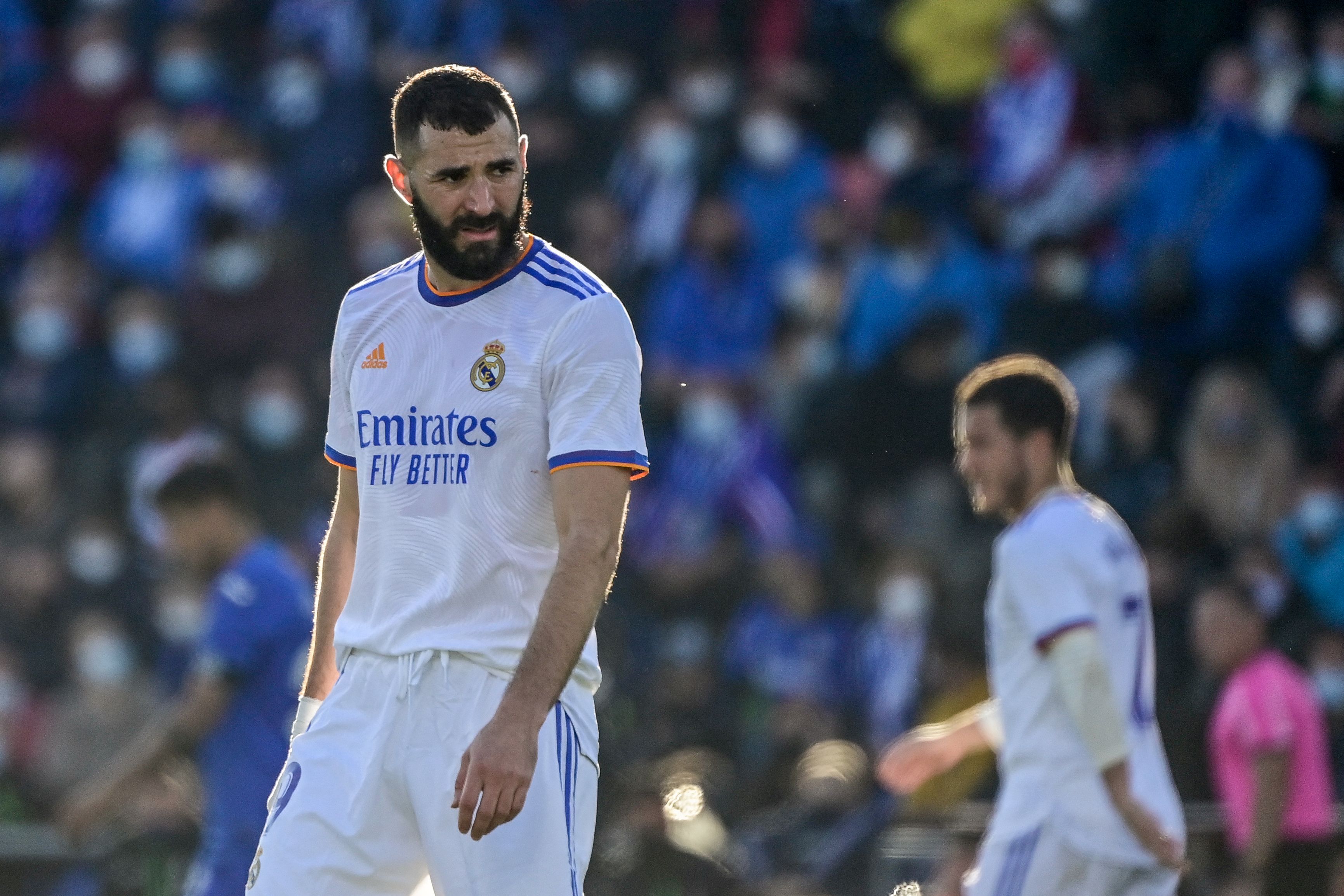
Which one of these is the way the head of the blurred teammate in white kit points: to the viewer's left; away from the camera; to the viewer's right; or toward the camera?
to the viewer's left

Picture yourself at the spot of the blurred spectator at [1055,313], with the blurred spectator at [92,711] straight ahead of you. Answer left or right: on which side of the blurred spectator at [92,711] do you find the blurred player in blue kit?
left

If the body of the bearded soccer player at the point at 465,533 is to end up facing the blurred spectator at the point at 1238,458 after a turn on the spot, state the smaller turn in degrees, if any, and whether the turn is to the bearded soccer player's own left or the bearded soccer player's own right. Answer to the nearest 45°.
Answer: approximately 180°

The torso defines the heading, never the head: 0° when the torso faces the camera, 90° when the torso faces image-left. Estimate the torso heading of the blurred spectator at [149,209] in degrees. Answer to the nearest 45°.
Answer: approximately 0°

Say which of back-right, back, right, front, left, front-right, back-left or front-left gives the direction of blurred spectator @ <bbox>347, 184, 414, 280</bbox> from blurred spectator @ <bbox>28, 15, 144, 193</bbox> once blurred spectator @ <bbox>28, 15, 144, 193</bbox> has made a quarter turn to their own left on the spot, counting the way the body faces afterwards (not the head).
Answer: front-right

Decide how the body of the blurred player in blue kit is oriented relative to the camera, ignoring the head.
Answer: to the viewer's left

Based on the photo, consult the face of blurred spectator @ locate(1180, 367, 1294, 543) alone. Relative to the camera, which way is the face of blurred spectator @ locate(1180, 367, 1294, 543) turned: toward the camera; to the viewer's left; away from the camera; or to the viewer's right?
toward the camera

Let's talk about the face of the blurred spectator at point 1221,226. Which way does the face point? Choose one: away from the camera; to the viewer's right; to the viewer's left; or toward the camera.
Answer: toward the camera

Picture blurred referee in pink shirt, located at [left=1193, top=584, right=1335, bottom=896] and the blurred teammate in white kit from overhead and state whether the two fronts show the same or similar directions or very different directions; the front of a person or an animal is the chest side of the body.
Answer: same or similar directions

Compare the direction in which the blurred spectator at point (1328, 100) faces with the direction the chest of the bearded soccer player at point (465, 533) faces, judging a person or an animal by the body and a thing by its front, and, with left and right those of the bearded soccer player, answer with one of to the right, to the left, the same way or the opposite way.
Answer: the same way

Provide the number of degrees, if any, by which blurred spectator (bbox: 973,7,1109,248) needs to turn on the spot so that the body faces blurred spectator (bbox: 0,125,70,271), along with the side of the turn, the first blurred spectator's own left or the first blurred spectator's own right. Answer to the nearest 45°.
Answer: approximately 90° to the first blurred spectator's own right

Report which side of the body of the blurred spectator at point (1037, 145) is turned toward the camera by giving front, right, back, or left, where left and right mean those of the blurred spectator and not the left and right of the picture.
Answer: front

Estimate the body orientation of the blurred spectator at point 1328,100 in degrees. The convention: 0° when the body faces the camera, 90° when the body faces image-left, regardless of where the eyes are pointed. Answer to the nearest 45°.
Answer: approximately 0°

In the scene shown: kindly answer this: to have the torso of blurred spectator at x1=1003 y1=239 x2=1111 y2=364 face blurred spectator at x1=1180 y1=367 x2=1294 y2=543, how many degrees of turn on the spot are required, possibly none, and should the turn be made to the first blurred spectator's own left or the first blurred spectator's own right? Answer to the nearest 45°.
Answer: approximately 45° to the first blurred spectator's own left

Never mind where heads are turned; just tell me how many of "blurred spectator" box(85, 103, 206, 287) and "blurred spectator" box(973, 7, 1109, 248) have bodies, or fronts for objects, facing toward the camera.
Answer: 2

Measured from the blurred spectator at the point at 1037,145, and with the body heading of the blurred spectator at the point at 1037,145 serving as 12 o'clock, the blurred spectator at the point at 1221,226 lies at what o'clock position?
the blurred spectator at the point at 1221,226 is roughly at 10 o'clock from the blurred spectator at the point at 1037,145.
